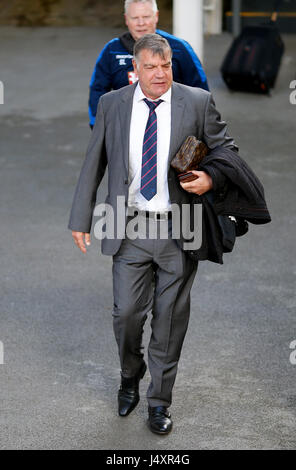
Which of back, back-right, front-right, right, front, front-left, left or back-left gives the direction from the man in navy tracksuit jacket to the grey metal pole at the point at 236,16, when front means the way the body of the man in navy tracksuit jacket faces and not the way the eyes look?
back

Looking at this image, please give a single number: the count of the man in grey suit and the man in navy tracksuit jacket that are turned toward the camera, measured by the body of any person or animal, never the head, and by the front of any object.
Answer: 2

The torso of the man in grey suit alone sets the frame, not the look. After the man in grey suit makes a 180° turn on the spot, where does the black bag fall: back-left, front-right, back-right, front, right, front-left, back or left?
front

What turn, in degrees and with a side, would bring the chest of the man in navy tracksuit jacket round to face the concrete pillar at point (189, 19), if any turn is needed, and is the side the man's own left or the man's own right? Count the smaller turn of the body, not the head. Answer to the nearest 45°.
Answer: approximately 180°

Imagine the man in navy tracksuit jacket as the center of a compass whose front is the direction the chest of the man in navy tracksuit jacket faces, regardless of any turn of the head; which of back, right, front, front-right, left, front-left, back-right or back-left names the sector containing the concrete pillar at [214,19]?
back

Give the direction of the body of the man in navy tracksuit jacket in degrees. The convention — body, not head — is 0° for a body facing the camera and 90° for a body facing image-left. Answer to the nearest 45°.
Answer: approximately 0°

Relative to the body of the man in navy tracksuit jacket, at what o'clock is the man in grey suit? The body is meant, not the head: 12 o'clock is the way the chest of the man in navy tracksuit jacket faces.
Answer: The man in grey suit is roughly at 12 o'clock from the man in navy tracksuit jacket.

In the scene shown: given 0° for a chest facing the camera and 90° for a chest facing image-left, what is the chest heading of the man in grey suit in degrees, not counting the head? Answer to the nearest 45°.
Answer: approximately 0°

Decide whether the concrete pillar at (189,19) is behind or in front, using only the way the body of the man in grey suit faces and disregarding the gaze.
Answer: behind

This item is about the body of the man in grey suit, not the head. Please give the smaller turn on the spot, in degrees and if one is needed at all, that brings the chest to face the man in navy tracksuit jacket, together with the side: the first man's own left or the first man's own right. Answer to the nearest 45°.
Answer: approximately 180°

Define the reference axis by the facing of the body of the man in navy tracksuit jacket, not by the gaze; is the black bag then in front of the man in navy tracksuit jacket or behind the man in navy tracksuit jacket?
behind
